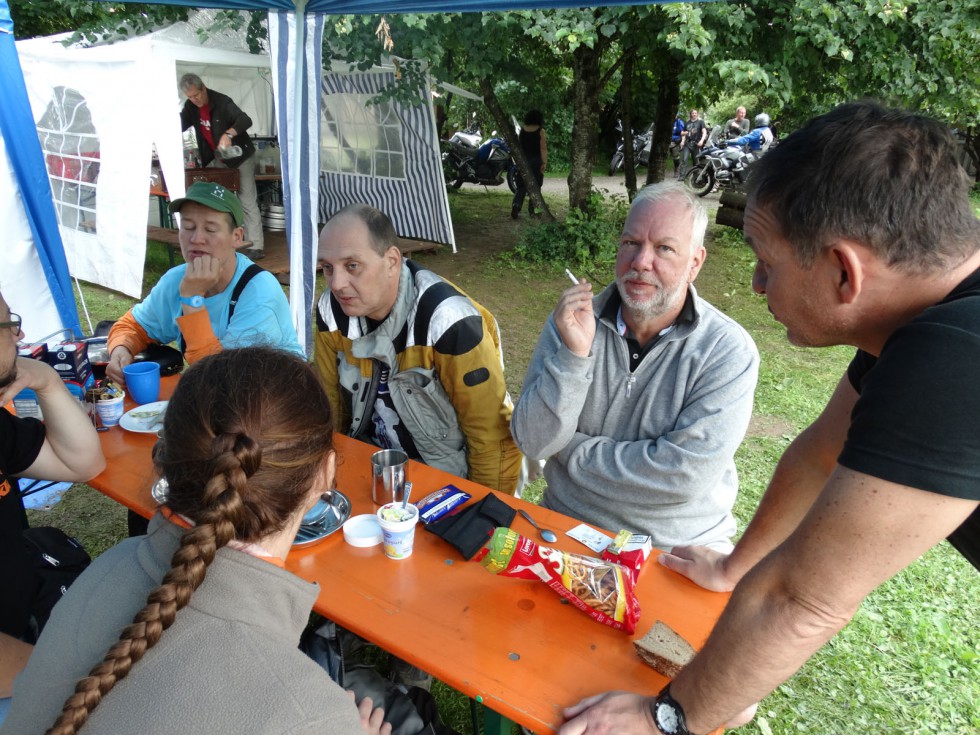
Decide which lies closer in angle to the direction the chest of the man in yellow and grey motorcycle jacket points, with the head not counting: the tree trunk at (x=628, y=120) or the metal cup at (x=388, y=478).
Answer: the metal cup

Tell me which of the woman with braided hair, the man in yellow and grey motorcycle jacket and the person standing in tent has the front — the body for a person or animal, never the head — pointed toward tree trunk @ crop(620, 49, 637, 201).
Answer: the woman with braided hair

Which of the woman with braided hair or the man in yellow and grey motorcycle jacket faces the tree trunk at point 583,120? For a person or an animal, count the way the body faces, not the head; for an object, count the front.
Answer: the woman with braided hair

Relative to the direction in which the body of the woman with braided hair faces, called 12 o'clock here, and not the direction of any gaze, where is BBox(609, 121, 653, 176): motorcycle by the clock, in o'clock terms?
The motorcycle is roughly at 12 o'clock from the woman with braided hair.

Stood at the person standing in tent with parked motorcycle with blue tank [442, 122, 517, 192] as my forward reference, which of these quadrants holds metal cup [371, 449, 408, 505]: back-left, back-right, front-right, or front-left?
back-right

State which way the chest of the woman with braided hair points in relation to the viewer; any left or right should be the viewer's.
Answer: facing away from the viewer and to the right of the viewer

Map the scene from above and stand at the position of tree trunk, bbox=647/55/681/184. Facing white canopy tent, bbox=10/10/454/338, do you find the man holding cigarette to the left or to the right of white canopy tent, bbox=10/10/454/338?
left

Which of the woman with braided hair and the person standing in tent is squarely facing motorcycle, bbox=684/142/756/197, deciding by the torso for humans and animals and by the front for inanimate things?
the woman with braided hair

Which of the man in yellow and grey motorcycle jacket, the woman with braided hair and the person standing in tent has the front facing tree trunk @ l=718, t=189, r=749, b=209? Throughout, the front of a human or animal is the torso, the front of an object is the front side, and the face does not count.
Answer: the woman with braided hair
